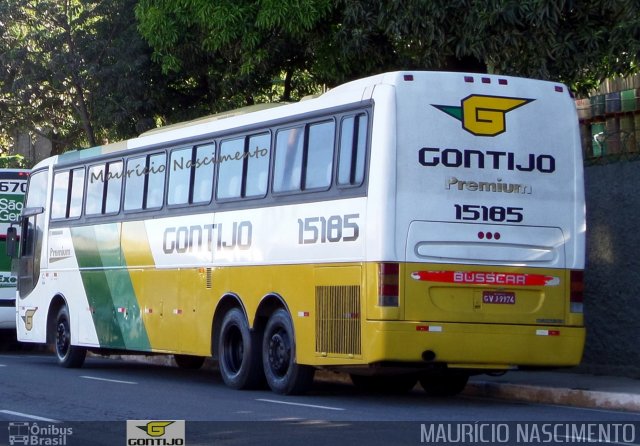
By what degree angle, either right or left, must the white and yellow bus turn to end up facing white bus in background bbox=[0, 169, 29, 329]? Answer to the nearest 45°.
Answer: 0° — it already faces it

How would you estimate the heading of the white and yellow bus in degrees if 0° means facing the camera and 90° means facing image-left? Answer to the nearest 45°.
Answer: approximately 135°
